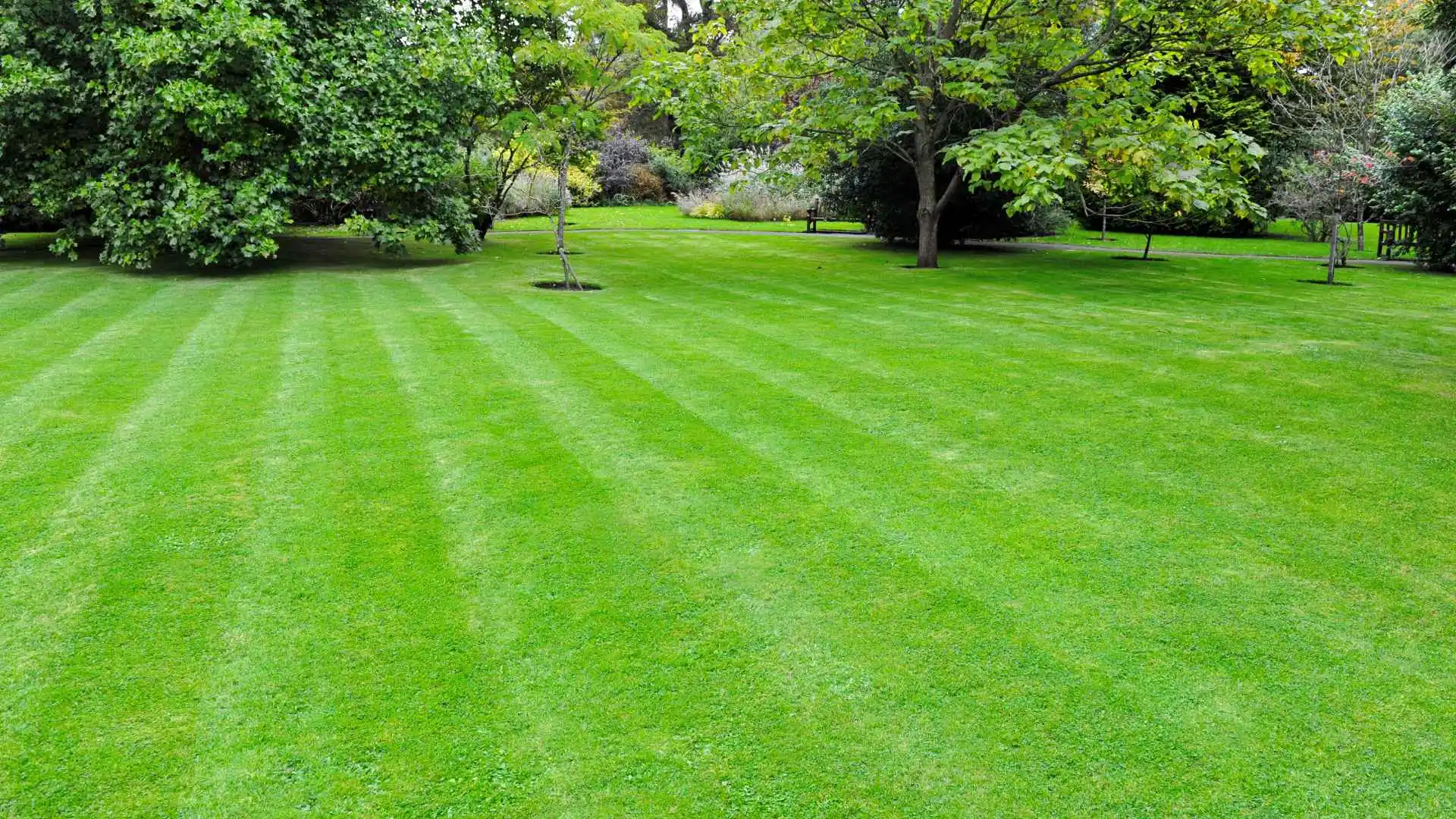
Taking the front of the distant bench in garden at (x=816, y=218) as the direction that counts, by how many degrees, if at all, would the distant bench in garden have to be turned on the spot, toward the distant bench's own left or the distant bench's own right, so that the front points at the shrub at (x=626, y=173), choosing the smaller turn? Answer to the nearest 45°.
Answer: approximately 135° to the distant bench's own right

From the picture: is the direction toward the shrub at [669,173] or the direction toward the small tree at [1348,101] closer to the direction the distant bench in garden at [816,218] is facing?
the small tree

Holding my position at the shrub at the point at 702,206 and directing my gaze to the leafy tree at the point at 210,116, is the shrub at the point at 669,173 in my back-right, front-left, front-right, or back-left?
back-right

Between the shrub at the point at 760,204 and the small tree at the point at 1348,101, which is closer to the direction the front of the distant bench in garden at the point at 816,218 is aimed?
the small tree

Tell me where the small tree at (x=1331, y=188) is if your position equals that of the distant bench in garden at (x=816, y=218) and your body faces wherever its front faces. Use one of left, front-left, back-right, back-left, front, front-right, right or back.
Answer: front-left

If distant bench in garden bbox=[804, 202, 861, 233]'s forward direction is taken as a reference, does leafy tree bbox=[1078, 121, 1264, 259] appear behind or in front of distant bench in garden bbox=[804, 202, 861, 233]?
in front

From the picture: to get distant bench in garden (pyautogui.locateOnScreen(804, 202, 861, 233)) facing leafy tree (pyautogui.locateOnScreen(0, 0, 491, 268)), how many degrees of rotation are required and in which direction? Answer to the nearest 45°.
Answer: approximately 45° to its right

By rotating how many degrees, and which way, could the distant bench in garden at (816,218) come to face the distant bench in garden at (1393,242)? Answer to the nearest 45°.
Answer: approximately 45° to its left

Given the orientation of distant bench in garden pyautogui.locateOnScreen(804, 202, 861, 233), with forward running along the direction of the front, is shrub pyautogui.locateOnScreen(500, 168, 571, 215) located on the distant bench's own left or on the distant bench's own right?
on the distant bench's own right

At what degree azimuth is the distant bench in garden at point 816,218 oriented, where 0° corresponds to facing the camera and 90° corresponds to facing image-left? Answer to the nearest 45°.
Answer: approximately 0°

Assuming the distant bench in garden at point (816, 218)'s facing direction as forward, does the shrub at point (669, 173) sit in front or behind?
behind

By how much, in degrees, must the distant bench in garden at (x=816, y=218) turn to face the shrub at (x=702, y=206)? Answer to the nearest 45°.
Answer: approximately 135° to its right

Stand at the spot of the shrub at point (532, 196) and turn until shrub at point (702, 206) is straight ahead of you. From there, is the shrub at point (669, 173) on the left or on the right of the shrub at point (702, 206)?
left

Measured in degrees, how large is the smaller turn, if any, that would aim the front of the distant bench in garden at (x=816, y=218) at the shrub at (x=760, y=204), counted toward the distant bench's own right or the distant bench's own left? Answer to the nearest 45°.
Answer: approximately 135° to the distant bench's own right
